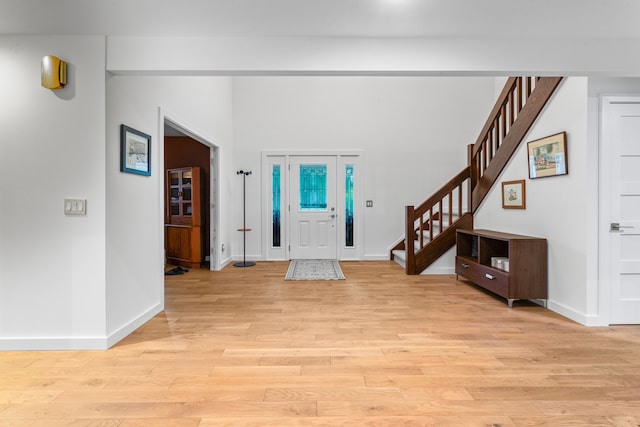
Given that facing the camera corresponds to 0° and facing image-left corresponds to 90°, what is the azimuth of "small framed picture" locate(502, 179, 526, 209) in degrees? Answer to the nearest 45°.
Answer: approximately 45°

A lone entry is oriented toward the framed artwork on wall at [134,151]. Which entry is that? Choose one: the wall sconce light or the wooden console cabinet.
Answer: the wooden console cabinet

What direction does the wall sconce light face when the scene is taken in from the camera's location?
facing the viewer and to the left of the viewer

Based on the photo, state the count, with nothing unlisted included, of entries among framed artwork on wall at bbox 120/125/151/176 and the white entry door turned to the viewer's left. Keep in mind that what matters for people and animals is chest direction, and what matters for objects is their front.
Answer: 0

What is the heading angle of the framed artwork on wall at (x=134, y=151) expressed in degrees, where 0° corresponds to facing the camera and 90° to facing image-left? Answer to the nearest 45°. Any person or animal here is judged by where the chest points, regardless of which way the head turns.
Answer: approximately 315°

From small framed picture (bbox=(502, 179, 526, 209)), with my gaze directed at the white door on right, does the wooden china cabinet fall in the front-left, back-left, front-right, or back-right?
back-right

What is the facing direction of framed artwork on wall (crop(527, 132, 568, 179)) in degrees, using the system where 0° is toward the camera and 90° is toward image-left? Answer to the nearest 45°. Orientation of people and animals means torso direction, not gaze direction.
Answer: approximately 45°

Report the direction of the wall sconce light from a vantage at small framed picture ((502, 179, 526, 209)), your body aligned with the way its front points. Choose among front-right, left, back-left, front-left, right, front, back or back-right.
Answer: front

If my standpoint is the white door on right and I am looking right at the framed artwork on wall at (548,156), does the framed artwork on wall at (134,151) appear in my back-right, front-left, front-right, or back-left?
front-left

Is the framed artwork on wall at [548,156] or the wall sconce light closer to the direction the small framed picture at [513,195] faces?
the wall sconce light

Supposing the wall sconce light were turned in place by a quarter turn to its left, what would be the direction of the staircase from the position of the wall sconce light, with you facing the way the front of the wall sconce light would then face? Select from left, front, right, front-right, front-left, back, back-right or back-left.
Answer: front-left

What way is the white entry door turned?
toward the camera

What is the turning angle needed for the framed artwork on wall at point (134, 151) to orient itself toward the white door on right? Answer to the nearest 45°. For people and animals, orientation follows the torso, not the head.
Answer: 0° — it already faces it

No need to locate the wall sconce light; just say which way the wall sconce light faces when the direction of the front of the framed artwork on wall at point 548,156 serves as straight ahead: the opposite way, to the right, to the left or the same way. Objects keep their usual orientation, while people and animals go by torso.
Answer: to the left

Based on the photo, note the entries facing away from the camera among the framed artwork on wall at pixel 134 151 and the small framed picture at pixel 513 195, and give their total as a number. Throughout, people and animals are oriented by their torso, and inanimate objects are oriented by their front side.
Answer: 0

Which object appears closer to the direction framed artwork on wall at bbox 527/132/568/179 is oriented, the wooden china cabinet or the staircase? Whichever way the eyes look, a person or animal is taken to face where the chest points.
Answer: the wooden china cabinet

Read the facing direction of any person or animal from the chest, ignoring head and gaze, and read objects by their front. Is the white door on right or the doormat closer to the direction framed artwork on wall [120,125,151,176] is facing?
the white door on right
